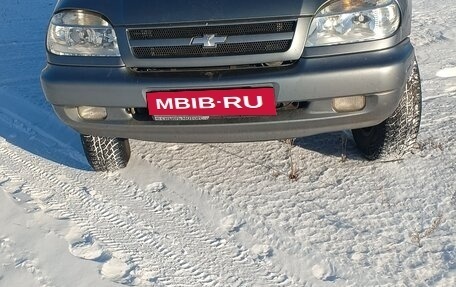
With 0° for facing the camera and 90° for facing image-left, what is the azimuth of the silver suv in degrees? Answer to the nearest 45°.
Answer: approximately 0°
